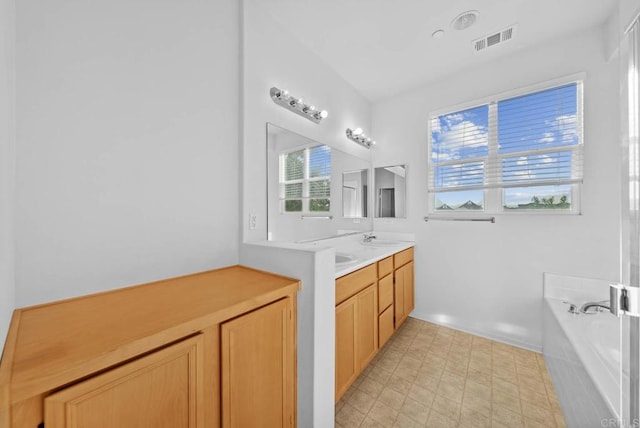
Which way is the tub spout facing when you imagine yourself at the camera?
facing to the left of the viewer

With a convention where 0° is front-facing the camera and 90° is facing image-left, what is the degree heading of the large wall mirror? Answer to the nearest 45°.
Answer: approximately 315°

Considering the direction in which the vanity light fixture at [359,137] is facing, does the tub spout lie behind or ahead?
ahead

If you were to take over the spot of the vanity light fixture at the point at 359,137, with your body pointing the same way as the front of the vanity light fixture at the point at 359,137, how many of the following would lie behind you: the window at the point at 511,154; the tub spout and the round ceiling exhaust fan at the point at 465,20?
0

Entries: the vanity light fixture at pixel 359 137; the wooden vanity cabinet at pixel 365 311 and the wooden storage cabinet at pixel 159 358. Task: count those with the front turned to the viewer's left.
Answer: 0

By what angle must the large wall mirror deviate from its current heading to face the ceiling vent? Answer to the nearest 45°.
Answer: approximately 45° to its left

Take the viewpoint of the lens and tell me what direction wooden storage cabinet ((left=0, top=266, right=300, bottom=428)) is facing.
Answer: facing the viewer and to the right of the viewer

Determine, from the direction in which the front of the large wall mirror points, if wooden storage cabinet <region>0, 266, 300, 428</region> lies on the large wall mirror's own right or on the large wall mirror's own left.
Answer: on the large wall mirror's own right

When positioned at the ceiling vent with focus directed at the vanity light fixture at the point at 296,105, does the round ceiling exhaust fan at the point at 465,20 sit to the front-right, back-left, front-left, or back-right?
front-left

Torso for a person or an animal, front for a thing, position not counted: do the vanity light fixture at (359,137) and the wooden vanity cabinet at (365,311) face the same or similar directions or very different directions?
same or similar directions
